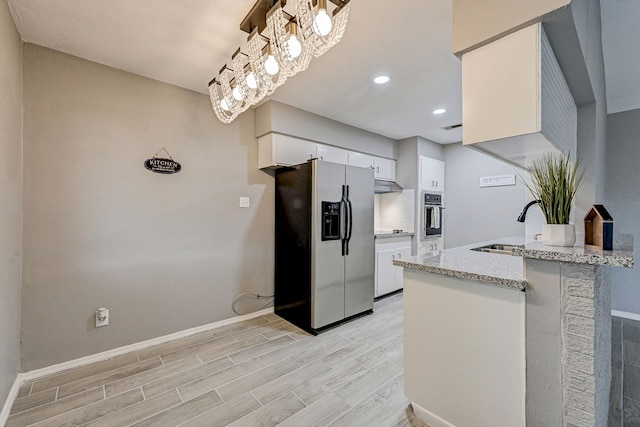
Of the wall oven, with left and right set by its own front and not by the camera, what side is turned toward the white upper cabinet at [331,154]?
right

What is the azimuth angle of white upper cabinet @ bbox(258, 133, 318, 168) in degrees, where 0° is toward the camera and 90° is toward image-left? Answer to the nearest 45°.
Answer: approximately 315°

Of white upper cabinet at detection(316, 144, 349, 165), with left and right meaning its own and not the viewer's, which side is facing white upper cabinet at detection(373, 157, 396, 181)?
left

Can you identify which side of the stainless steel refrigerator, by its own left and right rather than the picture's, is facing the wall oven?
left

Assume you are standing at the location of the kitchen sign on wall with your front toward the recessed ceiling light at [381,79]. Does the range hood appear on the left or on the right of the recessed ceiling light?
left

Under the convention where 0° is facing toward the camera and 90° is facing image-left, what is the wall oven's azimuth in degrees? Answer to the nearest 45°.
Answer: approximately 315°

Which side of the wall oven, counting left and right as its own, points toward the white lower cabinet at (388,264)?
right

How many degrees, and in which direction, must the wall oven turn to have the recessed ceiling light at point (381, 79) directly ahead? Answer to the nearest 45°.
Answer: approximately 45° to its right

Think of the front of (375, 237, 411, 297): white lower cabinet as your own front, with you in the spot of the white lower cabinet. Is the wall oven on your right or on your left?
on your left
